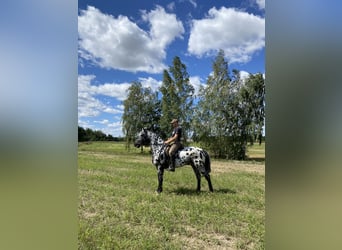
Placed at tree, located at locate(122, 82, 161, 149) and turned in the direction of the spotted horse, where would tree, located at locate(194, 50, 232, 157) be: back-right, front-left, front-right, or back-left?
front-left

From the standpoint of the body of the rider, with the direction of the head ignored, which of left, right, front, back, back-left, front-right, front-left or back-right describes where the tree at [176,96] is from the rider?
right

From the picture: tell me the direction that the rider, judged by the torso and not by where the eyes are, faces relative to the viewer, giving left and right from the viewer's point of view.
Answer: facing to the left of the viewer

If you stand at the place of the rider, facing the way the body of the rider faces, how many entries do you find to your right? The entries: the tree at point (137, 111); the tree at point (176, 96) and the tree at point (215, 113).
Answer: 3

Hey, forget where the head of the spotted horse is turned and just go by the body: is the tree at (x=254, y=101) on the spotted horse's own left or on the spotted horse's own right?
on the spotted horse's own right

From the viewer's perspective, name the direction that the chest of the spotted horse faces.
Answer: to the viewer's left

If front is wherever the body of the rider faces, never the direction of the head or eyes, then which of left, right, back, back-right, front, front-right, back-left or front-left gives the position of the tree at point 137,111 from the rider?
right

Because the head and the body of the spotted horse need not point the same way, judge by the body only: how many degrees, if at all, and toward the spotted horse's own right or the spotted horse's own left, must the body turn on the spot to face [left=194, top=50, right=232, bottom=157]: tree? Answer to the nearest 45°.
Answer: approximately 90° to the spotted horse's own right

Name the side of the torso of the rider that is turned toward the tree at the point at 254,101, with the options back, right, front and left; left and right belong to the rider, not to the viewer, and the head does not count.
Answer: right

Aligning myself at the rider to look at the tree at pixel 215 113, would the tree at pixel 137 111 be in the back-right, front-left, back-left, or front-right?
front-left

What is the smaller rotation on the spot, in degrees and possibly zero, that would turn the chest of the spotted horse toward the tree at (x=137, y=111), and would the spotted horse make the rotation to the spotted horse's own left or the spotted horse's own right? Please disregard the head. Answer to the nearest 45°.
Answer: approximately 90° to the spotted horse's own right

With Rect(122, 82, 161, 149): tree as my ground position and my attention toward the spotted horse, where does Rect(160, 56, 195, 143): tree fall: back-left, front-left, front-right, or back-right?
front-left

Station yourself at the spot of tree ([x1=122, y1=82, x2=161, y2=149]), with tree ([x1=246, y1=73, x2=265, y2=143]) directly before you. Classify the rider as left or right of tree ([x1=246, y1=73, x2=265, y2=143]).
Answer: right
